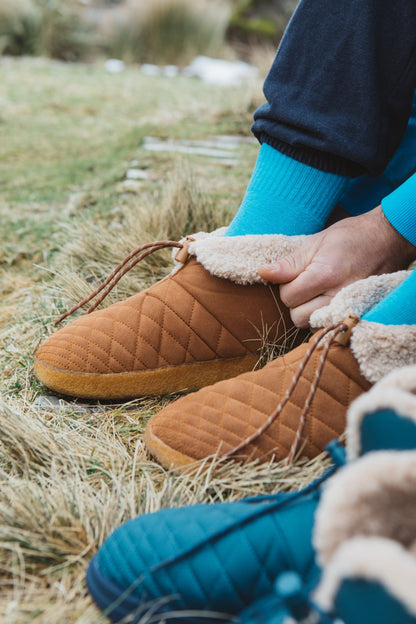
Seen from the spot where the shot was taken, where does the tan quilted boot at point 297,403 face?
facing to the left of the viewer
